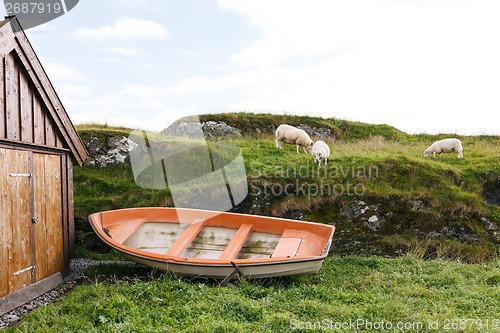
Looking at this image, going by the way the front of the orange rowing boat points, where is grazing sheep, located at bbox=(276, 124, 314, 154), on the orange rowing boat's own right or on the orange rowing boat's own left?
on the orange rowing boat's own right

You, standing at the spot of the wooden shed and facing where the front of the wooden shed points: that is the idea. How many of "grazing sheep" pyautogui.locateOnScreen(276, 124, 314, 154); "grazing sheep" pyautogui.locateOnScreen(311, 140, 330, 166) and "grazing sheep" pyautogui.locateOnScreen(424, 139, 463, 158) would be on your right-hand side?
0

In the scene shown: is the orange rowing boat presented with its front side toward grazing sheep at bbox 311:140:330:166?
no

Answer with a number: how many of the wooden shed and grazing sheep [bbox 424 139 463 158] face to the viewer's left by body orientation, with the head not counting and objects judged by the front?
1

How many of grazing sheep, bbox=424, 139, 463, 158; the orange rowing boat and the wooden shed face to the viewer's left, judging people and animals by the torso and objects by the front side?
2

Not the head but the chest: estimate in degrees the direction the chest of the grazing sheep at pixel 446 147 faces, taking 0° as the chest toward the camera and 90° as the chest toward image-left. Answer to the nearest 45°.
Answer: approximately 90°

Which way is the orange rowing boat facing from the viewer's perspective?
to the viewer's left

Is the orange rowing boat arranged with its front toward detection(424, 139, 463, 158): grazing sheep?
no

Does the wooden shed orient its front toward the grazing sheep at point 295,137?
no

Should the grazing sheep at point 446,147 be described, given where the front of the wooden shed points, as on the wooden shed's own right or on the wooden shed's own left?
on the wooden shed's own left

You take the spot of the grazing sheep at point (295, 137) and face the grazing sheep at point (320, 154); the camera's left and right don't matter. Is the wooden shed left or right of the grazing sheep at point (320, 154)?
right

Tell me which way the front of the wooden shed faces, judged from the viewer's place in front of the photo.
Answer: facing the viewer and to the right of the viewer

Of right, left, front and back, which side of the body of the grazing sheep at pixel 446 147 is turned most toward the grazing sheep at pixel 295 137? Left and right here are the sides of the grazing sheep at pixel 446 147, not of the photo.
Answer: front

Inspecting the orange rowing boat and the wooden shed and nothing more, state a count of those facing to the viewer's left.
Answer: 1
